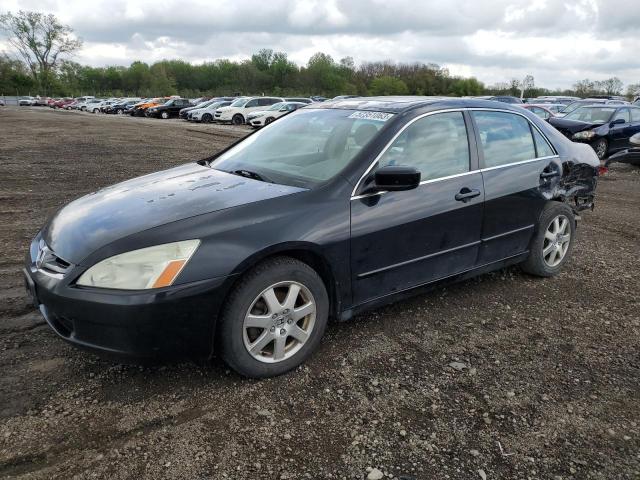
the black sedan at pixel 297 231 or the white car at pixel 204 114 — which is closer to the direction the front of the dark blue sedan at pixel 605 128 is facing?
the black sedan

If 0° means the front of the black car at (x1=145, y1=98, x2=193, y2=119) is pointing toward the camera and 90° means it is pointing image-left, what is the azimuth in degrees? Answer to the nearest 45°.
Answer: approximately 45°

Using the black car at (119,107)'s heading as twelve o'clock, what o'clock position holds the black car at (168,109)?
the black car at (168,109) is roughly at 10 o'clock from the black car at (119,107).

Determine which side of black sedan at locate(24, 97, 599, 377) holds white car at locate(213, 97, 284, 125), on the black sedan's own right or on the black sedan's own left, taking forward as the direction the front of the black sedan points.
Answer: on the black sedan's own right

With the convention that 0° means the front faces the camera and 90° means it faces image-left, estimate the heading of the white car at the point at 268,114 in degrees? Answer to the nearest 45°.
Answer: approximately 45°

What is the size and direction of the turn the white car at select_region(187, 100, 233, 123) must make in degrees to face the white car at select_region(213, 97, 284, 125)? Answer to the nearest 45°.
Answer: approximately 90° to its left

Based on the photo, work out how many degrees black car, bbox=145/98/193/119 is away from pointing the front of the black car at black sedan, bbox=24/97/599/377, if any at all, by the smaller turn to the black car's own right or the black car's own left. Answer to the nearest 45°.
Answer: approximately 45° to the black car's own left

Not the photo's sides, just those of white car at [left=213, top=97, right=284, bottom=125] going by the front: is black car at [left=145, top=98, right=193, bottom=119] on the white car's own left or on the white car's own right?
on the white car's own right

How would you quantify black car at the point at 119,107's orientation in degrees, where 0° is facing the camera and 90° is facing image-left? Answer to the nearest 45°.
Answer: approximately 45°

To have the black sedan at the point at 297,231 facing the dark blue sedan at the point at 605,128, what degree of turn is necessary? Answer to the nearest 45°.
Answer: approximately 180°

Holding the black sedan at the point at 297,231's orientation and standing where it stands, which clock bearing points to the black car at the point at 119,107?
The black car is roughly at 4 o'clock from the black sedan.

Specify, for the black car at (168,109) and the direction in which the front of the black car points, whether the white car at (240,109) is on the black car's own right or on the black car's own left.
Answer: on the black car's own left
